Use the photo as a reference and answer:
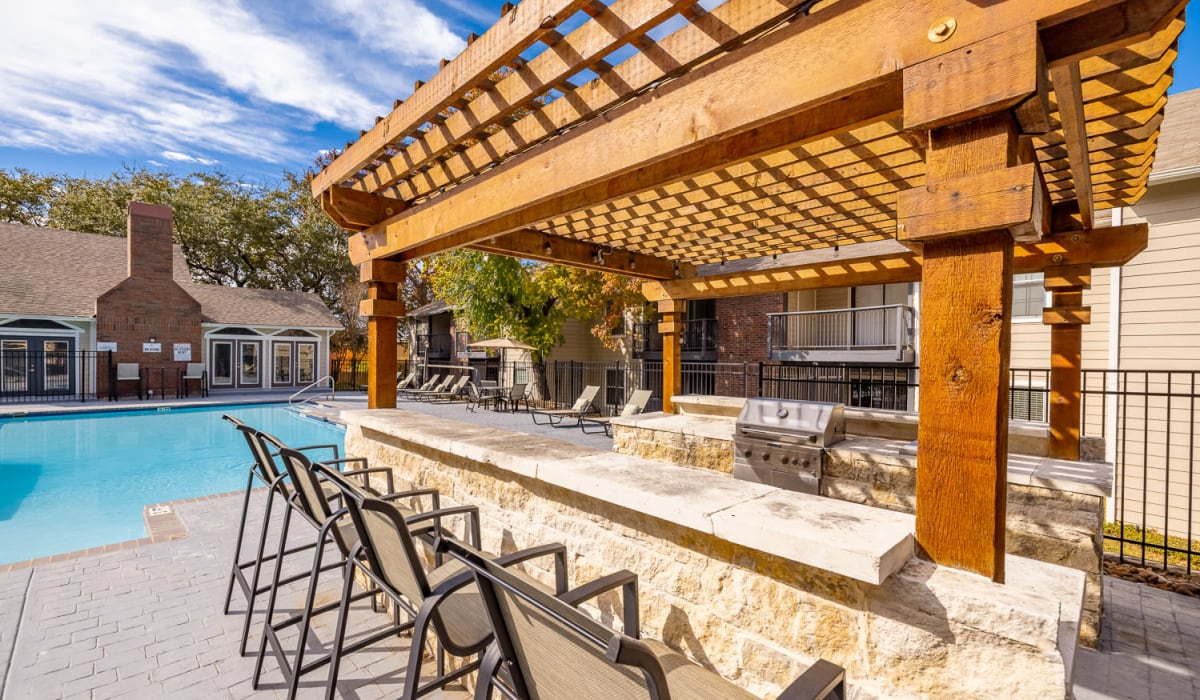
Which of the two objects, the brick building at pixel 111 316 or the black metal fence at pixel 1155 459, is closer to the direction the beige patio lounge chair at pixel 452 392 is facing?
the brick building

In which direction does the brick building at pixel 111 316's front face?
toward the camera

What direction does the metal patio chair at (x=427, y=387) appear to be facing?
to the viewer's left

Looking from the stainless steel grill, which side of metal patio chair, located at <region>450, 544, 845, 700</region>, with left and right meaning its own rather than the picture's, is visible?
front

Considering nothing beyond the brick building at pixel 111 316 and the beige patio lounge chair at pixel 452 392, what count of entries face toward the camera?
1

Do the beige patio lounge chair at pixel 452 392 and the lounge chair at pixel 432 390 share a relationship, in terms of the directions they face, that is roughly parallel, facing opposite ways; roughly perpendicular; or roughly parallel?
roughly parallel

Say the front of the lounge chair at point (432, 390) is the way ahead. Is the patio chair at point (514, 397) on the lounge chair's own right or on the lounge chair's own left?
on the lounge chair's own left

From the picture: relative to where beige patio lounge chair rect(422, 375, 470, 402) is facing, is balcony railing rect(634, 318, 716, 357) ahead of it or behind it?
behind

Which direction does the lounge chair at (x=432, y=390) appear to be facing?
to the viewer's left

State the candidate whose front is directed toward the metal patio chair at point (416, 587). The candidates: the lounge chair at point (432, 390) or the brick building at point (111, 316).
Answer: the brick building

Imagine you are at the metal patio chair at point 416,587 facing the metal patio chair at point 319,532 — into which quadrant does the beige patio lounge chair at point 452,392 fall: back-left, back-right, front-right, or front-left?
front-right

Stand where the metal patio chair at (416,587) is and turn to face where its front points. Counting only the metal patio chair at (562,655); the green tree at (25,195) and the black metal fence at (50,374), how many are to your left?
2

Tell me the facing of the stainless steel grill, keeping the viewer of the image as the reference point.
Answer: facing the viewer and to the left of the viewer

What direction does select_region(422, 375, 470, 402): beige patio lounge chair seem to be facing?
to the viewer's left

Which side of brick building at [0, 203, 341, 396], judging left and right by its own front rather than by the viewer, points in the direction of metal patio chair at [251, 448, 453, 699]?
front

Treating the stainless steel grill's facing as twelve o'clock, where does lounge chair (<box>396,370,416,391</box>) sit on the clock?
The lounge chair is roughly at 3 o'clock from the stainless steel grill.

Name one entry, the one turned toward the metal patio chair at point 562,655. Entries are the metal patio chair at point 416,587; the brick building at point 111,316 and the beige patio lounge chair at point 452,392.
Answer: the brick building

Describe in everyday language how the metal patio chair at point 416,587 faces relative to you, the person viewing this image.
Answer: facing away from the viewer and to the right of the viewer

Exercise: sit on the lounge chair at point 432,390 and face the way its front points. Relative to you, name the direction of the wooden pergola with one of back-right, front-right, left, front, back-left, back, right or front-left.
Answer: left

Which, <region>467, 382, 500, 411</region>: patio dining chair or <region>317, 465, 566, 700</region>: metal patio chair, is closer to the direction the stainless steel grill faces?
the metal patio chair

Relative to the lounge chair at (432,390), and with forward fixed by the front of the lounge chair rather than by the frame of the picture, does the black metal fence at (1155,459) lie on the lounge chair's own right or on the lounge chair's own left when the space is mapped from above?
on the lounge chair's own left
